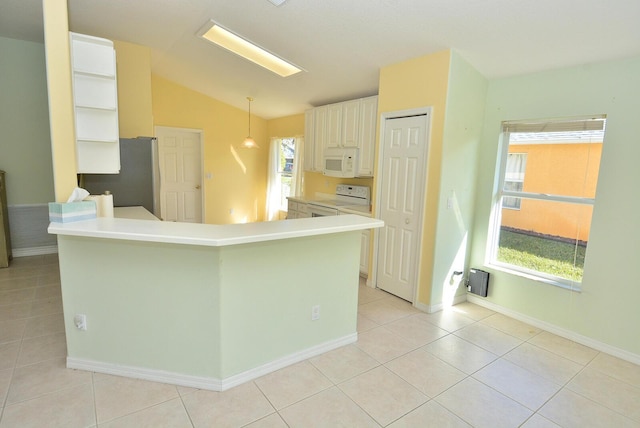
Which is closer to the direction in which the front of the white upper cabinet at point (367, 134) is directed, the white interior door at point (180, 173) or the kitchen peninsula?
the kitchen peninsula

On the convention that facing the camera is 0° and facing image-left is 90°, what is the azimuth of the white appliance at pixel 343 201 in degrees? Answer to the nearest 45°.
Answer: approximately 45°

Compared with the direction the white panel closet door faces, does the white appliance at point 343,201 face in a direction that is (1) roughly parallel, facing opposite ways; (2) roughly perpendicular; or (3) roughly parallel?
roughly parallel

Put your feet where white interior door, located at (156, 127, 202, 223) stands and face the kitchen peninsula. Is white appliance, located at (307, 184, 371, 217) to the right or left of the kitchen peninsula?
left

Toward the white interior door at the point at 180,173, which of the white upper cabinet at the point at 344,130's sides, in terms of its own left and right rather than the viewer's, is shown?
right

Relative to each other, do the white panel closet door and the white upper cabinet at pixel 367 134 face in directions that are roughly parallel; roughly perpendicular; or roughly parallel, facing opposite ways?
roughly parallel

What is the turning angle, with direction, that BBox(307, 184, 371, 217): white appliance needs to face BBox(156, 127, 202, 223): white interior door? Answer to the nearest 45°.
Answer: approximately 45° to its right

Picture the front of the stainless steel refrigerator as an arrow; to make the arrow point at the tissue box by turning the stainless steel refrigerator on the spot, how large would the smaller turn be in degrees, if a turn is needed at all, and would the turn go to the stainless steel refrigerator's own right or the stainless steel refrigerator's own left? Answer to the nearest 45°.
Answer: approximately 90° to the stainless steel refrigerator's own right
